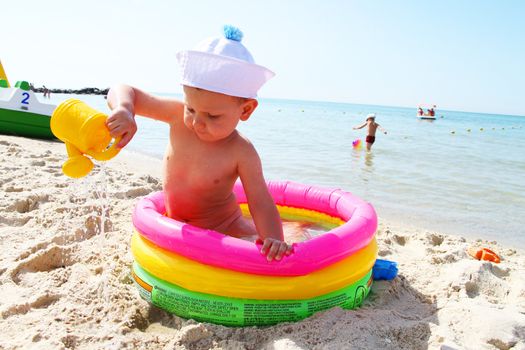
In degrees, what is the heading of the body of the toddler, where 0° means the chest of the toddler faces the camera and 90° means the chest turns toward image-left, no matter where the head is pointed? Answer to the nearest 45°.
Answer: approximately 45°

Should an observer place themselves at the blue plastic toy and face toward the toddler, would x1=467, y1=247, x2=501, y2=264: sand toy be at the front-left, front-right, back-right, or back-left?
back-right

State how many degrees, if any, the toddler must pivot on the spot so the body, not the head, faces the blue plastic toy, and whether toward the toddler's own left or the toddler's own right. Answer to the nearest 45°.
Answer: approximately 135° to the toddler's own left

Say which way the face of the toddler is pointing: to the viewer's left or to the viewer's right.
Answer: to the viewer's left

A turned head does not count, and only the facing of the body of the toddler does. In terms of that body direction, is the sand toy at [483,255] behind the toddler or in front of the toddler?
behind
